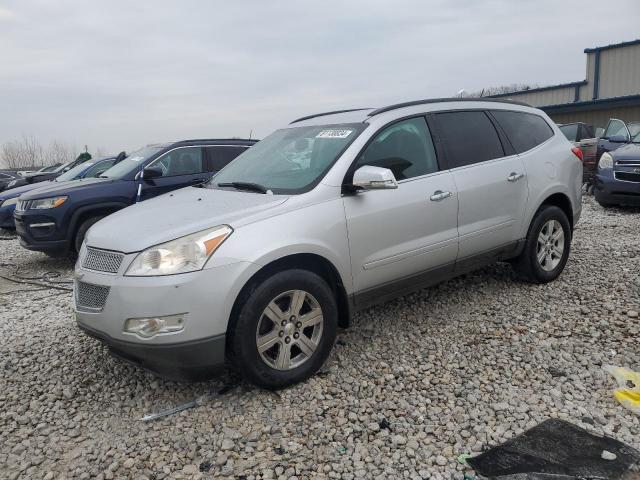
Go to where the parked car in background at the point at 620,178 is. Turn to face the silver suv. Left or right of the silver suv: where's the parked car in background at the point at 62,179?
right

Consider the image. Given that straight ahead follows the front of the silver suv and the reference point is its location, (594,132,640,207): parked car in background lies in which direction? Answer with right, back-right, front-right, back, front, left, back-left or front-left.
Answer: back

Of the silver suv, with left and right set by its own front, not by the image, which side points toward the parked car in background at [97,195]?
right

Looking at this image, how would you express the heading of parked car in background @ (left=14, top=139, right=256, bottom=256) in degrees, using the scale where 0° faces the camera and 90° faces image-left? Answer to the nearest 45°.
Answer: approximately 45°

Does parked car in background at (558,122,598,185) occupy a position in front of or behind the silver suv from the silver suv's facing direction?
behind

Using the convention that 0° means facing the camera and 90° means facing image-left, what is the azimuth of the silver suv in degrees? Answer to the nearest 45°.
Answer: approximately 45°
